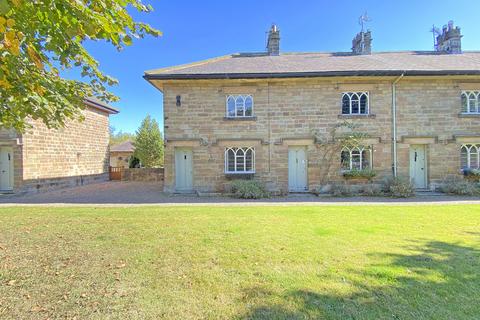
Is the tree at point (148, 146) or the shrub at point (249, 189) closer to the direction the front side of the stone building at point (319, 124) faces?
the shrub

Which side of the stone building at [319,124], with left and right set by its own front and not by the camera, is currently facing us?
front

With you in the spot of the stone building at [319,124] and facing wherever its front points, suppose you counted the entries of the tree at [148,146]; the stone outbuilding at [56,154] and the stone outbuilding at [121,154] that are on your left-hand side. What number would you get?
0

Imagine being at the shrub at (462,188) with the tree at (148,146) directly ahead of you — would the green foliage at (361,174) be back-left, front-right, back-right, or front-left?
front-left

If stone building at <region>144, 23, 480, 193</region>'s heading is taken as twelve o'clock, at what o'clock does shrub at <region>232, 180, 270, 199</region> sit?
The shrub is roughly at 2 o'clock from the stone building.

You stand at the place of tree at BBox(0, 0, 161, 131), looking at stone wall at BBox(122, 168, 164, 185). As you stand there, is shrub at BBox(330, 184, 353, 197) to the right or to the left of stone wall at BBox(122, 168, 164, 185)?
right

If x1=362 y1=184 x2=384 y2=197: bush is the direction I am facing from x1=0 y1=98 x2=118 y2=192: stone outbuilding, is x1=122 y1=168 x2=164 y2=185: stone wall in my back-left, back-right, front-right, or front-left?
front-left

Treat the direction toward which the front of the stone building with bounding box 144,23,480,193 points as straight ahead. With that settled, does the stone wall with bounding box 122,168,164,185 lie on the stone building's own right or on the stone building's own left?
on the stone building's own right

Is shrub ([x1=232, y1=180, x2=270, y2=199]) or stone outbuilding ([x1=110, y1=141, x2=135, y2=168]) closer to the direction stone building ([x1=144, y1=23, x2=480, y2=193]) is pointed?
the shrub

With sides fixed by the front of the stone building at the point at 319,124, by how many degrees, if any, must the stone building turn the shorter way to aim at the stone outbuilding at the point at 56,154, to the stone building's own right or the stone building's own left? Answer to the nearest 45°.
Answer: approximately 90° to the stone building's own right

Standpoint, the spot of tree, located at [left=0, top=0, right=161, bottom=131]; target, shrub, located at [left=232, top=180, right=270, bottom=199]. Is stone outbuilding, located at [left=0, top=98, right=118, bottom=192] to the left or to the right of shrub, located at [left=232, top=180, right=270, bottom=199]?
left

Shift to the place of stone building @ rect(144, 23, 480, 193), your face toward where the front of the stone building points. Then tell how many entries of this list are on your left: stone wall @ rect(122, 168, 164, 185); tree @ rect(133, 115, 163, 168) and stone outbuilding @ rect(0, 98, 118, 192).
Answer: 0

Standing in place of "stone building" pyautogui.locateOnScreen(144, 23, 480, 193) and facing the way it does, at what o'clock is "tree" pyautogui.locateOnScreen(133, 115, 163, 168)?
The tree is roughly at 4 o'clock from the stone building.

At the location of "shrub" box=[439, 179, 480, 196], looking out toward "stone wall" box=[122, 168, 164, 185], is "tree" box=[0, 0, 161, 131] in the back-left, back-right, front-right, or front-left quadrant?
front-left

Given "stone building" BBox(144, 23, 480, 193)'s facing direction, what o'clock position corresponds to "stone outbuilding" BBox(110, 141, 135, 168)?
The stone outbuilding is roughly at 4 o'clock from the stone building.

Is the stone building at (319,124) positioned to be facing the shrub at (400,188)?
no
